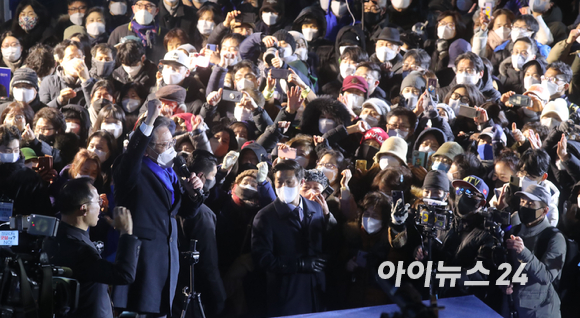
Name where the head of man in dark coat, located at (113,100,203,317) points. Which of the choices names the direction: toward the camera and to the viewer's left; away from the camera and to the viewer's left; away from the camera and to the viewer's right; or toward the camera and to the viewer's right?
toward the camera and to the viewer's right

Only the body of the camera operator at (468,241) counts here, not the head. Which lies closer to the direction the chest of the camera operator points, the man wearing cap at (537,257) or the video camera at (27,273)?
the video camera

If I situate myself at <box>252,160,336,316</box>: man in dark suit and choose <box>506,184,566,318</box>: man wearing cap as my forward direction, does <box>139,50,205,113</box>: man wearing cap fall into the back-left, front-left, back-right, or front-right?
back-left

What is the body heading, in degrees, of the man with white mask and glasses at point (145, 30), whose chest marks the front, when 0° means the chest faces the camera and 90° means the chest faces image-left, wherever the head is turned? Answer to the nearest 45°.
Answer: approximately 0°

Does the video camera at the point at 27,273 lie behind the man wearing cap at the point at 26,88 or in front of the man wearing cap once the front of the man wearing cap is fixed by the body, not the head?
in front

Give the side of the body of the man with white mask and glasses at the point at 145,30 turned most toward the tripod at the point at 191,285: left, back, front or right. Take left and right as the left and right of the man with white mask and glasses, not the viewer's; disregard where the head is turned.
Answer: front

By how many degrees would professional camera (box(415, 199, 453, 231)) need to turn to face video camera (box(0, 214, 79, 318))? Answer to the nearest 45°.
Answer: approximately 45° to its right

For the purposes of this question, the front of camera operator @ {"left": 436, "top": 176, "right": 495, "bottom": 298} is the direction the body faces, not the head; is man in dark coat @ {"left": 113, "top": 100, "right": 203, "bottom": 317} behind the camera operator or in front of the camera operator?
in front

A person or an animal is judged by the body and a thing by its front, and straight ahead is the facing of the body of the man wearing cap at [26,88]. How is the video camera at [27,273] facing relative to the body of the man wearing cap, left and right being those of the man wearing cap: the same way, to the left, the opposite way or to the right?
to the left

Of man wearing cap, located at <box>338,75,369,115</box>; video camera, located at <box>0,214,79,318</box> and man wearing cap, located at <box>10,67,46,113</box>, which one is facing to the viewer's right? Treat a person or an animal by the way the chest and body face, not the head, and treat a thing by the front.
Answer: the video camera

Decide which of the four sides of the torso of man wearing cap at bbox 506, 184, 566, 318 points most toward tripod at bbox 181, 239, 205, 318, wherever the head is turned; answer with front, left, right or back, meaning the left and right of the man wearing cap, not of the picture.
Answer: front

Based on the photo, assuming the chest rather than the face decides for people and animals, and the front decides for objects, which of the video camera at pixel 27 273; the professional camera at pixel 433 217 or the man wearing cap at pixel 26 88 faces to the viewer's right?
the video camera

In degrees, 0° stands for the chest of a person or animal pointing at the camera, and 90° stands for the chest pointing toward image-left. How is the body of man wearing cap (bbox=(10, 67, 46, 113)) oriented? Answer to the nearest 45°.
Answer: approximately 0°

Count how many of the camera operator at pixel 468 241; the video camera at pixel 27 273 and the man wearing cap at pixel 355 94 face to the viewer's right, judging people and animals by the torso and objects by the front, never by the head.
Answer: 1
